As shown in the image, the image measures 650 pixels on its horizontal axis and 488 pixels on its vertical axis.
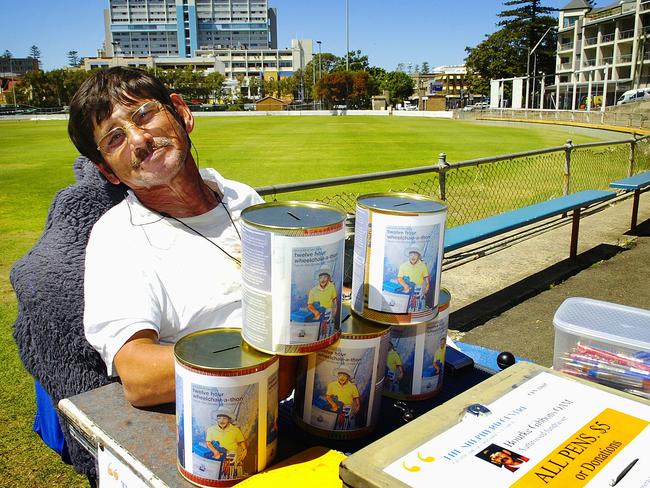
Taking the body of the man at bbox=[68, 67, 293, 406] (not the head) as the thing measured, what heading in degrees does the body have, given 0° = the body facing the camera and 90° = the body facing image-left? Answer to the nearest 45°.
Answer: approximately 315°

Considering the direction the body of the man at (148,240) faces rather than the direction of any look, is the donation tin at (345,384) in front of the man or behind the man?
in front

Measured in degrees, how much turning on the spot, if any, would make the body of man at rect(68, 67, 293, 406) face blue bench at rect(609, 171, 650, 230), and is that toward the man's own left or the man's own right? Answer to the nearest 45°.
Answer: approximately 90° to the man's own left

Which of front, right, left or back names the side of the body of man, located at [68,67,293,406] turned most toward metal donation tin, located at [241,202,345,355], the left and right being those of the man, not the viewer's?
front

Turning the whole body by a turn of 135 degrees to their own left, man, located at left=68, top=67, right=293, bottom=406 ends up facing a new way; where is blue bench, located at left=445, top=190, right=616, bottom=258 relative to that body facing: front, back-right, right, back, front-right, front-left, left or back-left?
front-right

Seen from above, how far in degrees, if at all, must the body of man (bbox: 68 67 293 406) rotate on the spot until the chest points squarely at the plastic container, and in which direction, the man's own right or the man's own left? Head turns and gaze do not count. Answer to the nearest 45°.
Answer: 0° — they already face it

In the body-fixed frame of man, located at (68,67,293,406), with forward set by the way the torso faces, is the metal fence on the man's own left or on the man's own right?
on the man's own left

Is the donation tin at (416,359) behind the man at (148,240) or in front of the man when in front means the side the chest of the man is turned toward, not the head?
in front
